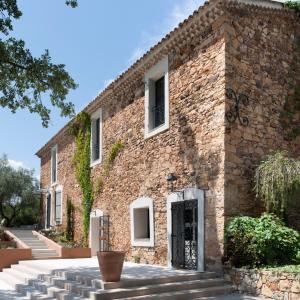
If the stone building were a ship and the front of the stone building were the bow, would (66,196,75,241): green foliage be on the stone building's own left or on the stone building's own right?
on the stone building's own right

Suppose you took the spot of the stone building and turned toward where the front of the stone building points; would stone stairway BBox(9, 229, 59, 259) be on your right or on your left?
on your right

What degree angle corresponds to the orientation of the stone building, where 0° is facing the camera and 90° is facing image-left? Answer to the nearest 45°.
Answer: approximately 45°

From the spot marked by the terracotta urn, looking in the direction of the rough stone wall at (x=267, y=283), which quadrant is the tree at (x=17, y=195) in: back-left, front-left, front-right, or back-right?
back-left

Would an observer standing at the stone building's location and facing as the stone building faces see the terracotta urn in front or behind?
in front
